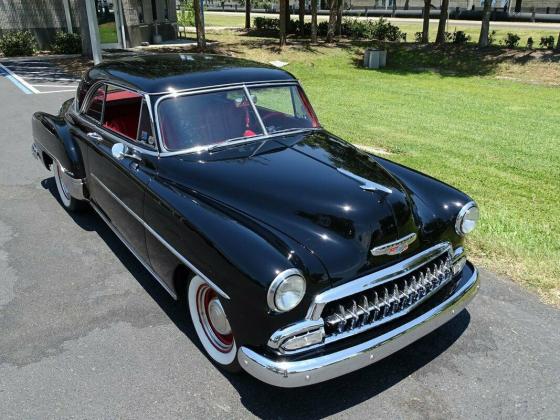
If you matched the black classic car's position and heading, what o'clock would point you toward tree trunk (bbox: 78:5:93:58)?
The tree trunk is roughly at 7 o'clock from the black classic car.

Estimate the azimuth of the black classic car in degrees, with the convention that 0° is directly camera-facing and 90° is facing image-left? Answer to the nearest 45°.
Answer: approximately 315°

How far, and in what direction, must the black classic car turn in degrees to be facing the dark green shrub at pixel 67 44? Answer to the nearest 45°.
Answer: approximately 135° to its left

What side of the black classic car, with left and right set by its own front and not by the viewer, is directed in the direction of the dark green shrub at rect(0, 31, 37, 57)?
back
